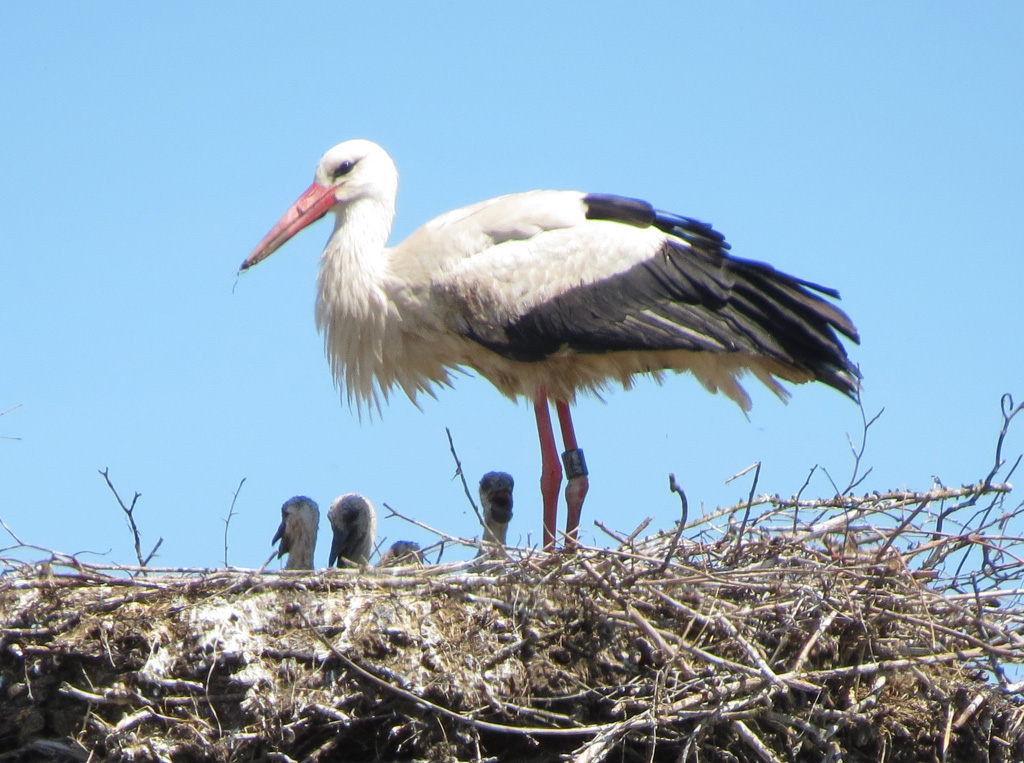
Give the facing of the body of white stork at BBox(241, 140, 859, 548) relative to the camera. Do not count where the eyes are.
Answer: to the viewer's left
